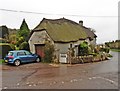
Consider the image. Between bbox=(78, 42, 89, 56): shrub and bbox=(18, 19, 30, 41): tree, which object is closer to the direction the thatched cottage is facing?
the shrub

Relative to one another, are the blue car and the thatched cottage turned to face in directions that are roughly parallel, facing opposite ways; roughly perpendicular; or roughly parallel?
roughly perpendicular

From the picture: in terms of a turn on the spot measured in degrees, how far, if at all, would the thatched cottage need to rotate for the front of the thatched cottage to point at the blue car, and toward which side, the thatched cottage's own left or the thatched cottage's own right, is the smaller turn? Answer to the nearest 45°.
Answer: approximately 90° to the thatched cottage's own right

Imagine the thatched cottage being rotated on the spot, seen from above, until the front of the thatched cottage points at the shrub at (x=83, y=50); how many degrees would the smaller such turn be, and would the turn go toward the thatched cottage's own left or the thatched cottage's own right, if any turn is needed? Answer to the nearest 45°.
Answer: approximately 45° to the thatched cottage's own left

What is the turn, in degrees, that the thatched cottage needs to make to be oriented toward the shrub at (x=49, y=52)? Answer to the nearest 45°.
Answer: approximately 45° to its right
